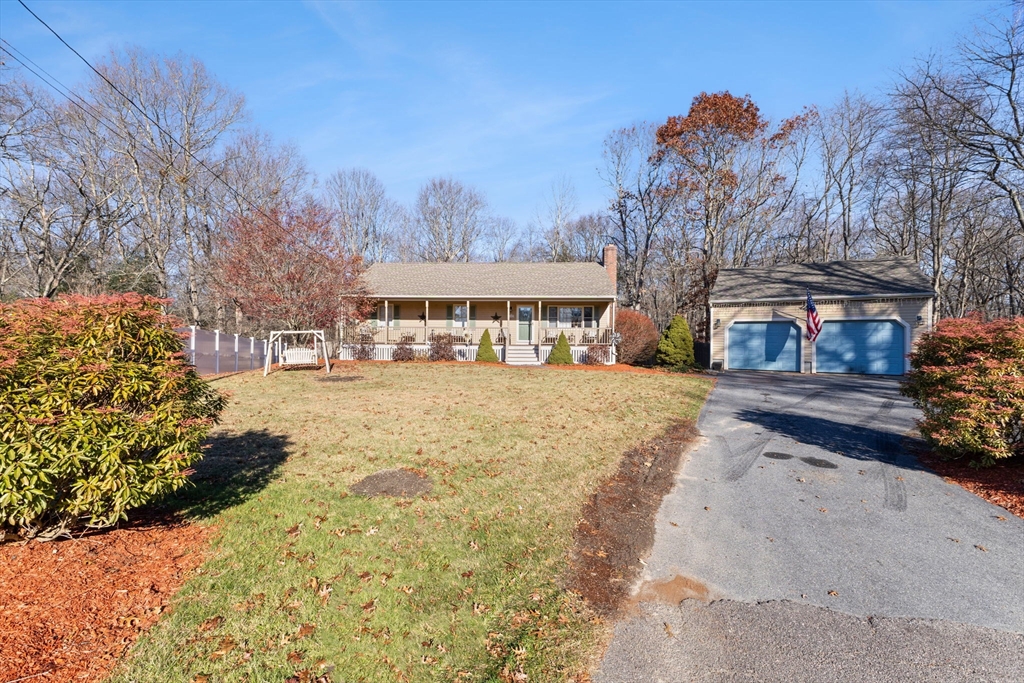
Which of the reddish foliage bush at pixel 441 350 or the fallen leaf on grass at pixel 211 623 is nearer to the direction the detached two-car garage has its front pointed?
the fallen leaf on grass

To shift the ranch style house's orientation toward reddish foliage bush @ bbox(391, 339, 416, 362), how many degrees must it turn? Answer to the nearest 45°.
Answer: approximately 45° to its right

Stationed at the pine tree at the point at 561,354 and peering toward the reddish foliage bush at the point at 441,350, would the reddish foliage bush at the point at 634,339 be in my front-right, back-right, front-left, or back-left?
back-right

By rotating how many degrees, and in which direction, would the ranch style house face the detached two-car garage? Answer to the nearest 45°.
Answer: approximately 90° to its left

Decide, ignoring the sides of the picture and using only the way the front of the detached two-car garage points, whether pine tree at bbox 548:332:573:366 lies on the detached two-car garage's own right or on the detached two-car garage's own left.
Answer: on the detached two-car garage's own right

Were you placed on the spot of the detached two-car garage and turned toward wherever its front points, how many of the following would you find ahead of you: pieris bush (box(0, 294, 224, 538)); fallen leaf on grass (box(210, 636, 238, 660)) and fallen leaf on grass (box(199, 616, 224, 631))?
3

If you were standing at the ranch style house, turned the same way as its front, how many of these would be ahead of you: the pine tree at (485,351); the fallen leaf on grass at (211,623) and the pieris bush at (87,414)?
3

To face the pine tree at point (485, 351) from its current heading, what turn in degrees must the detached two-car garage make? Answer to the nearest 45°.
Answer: approximately 45° to its right

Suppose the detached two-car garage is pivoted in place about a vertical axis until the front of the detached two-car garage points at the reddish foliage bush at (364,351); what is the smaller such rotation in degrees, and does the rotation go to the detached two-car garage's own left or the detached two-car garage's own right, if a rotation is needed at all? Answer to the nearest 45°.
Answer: approximately 45° to the detached two-car garage's own right

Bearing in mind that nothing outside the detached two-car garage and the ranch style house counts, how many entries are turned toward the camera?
2

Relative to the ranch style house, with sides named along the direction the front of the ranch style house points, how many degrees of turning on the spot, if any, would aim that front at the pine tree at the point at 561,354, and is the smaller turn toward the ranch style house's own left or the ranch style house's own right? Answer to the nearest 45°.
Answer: approximately 45° to the ranch style house's own left

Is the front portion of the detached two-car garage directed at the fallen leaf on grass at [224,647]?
yes
